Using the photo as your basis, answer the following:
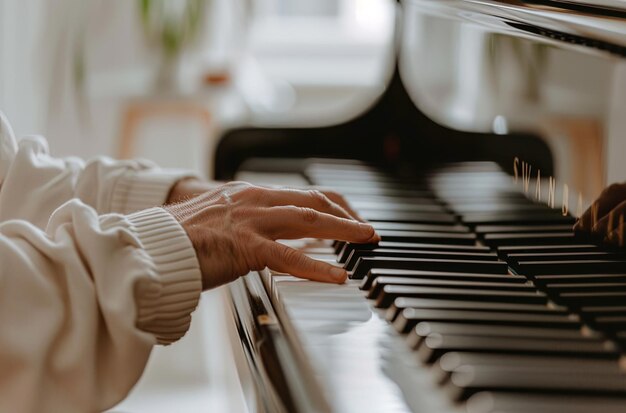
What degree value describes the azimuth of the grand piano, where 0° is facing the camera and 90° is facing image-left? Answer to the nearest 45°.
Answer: approximately 90°

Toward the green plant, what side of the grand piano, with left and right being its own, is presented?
right
